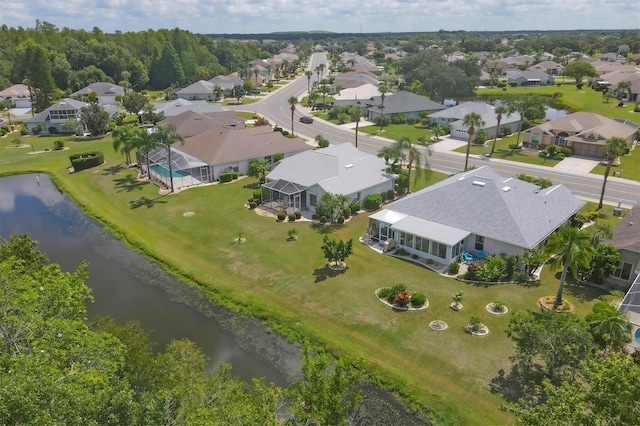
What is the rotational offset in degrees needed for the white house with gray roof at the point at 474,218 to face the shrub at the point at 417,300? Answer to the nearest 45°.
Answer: approximately 135° to its right

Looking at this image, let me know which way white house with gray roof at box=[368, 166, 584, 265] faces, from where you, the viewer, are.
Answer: facing away from the viewer and to the right of the viewer

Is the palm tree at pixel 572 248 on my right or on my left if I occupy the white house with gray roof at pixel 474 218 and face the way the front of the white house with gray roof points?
on my right

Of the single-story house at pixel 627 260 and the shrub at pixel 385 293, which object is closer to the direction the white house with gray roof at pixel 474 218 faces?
the single-story house

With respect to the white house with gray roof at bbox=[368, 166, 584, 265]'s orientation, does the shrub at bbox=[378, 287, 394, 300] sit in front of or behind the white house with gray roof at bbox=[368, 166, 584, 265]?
behind

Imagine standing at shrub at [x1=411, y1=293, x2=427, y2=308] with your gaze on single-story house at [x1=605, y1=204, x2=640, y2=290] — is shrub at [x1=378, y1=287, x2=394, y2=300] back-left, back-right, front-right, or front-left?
back-left
